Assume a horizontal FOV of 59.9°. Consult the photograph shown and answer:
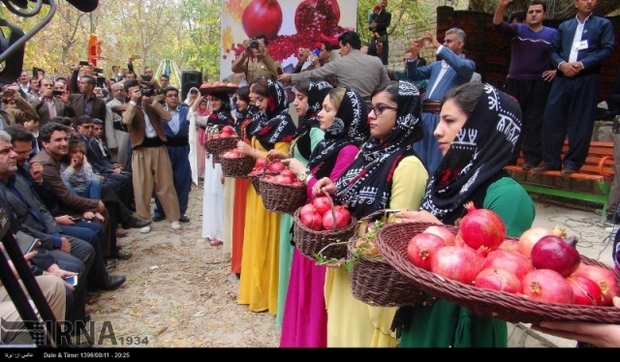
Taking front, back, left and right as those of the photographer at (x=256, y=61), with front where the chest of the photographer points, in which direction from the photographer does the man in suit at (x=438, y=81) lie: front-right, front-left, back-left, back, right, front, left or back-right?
front-left

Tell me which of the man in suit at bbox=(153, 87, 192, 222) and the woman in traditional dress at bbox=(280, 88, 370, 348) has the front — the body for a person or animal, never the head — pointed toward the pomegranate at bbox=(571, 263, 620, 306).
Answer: the man in suit

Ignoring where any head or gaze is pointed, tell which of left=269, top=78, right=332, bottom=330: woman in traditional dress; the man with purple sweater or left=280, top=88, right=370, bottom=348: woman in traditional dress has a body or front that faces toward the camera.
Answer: the man with purple sweater

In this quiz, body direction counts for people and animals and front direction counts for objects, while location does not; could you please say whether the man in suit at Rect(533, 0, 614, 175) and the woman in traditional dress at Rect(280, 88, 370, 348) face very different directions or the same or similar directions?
same or similar directions

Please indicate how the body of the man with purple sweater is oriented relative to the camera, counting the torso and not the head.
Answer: toward the camera

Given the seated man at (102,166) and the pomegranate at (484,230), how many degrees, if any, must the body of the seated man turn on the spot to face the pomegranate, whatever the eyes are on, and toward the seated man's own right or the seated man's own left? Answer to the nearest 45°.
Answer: approximately 45° to the seated man's own right

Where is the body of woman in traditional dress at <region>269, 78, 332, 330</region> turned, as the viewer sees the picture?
to the viewer's left

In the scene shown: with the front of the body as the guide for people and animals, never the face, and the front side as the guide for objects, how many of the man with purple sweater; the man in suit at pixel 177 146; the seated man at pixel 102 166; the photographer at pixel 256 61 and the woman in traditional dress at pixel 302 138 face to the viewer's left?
1

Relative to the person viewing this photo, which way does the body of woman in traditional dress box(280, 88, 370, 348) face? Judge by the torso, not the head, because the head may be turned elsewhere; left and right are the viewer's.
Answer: facing to the left of the viewer

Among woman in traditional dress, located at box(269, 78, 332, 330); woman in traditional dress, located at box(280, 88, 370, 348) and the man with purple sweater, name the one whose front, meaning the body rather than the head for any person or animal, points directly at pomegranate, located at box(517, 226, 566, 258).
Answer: the man with purple sweater

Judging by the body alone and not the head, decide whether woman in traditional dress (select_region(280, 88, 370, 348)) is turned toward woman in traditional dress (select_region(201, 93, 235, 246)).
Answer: no

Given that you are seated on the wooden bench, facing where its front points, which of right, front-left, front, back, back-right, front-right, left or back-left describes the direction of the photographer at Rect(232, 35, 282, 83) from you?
front-right

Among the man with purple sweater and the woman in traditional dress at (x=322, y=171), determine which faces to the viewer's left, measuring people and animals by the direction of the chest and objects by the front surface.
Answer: the woman in traditional dress

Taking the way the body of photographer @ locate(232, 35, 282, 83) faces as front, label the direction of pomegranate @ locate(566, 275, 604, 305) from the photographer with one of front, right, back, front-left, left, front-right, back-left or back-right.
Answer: front

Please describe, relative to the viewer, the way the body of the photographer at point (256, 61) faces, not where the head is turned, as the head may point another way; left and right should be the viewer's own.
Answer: facing the viewer

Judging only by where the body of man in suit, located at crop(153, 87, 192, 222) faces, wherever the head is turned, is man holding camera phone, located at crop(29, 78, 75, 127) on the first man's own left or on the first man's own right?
on the first man's own right

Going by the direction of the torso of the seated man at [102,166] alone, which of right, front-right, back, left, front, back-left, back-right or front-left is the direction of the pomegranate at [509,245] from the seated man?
front-right

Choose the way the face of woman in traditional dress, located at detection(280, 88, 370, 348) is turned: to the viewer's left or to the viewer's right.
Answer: to the viewer's left
